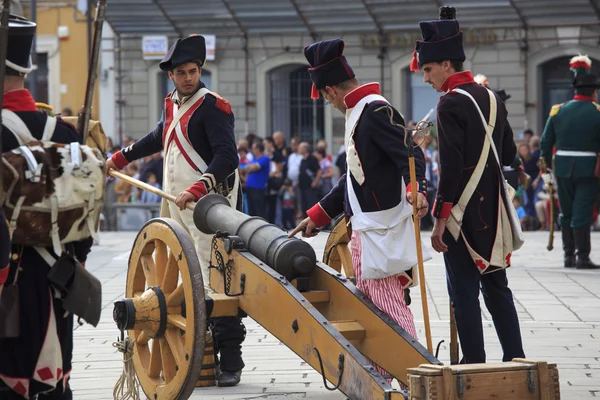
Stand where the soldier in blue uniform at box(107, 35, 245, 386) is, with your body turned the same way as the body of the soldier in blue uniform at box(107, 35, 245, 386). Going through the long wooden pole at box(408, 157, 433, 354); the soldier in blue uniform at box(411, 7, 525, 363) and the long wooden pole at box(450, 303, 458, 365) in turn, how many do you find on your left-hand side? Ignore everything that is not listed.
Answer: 3

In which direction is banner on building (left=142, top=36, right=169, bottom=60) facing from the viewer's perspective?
toward the camera

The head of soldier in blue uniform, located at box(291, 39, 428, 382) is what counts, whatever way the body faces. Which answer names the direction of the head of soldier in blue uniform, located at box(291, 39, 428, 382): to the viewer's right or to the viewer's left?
to the viewer's left

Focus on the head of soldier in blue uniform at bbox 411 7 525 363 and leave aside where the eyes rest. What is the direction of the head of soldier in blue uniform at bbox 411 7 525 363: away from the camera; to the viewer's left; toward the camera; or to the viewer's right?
to the viewer's left

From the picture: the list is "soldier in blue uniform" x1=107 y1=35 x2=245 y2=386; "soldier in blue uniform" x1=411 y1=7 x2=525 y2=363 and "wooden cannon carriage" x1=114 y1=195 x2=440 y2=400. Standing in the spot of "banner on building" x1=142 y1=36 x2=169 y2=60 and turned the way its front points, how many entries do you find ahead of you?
3

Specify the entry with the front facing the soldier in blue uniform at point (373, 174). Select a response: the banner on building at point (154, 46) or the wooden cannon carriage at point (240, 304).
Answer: the banner on building

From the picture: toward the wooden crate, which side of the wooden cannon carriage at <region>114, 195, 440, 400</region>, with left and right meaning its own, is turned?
back

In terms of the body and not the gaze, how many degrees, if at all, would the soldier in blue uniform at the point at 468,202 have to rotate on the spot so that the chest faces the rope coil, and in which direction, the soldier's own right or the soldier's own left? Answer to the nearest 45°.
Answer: approximately 45° to the soldier's own left

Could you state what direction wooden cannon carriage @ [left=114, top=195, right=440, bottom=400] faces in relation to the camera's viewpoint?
facing away from the viewer and to the left of the viewer

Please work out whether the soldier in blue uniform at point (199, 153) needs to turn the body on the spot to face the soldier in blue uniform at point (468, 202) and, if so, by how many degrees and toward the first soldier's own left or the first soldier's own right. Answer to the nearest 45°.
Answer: approximately 90° to the first soldier's own left

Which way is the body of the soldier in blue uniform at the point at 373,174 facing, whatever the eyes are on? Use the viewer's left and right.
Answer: facing to the left of the viewer

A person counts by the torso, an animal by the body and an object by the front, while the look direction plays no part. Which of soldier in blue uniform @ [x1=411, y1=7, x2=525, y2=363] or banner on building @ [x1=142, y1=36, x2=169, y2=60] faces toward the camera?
the banner on building

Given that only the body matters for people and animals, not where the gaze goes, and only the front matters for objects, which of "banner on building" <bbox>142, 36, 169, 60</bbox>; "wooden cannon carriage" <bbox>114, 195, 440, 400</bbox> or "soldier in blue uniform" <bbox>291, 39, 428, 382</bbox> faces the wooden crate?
the banner on building
